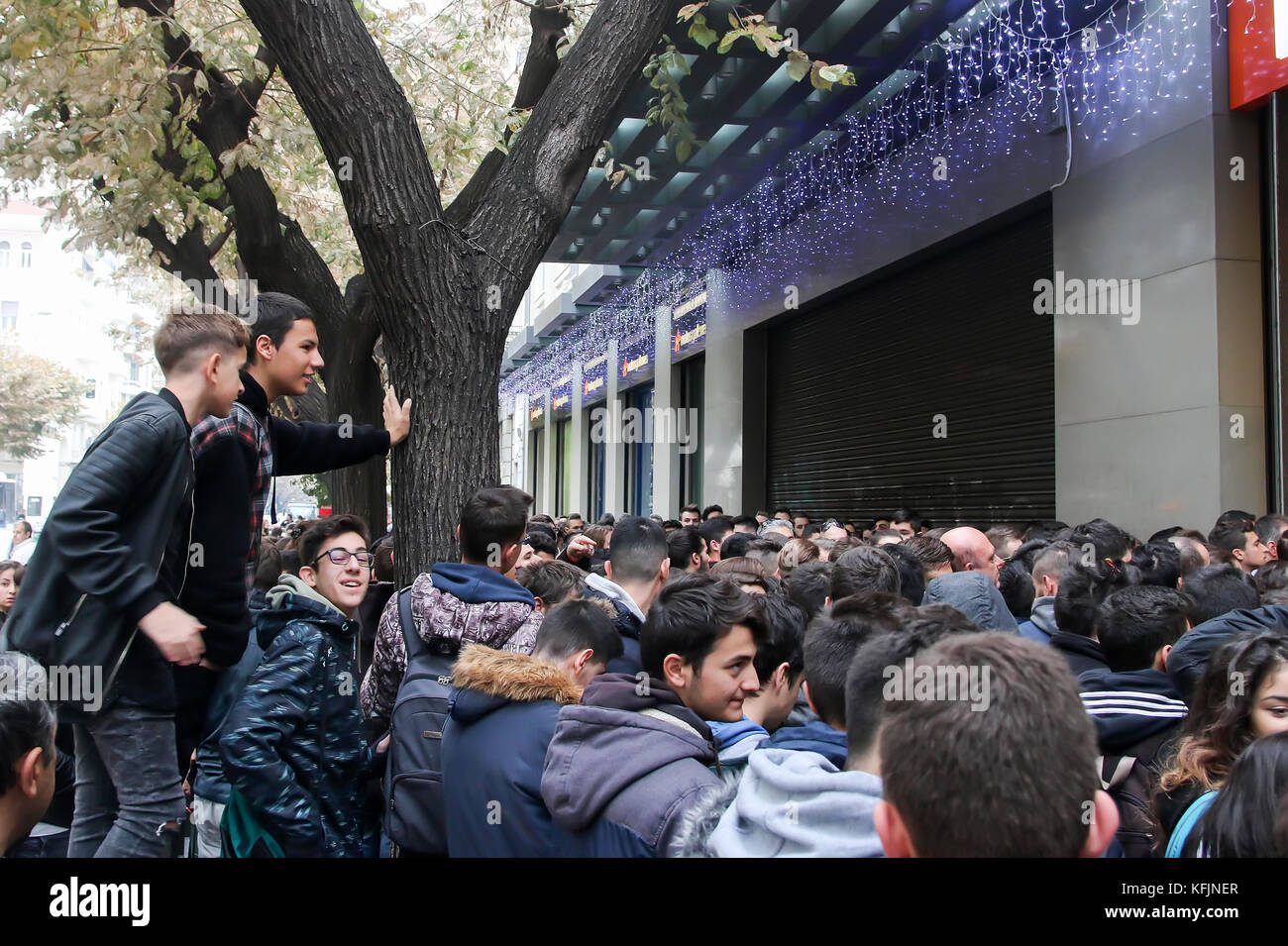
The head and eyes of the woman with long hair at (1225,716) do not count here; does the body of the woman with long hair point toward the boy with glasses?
no

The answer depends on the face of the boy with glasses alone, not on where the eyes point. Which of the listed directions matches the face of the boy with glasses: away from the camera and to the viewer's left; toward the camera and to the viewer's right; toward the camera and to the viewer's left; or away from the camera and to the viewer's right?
toward the camera and to the viewer's right

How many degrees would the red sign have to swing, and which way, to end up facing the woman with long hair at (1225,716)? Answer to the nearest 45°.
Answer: approximately 45° to its left

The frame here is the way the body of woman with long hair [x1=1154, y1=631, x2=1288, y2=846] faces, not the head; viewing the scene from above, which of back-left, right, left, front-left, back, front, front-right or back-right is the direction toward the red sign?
back-left

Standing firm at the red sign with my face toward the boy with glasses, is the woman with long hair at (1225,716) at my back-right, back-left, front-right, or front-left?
front-left

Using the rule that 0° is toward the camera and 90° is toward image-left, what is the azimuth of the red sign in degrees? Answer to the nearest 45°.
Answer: approximately 45°

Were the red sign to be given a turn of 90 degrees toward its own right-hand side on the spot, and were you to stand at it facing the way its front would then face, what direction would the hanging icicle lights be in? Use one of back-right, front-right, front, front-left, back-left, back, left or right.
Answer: front

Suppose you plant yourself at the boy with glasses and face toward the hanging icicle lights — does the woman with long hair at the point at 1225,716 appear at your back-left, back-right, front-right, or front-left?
front-right

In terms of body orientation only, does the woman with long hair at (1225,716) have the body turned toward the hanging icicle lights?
no

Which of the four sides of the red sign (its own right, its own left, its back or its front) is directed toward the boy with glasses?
front
